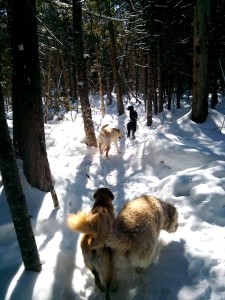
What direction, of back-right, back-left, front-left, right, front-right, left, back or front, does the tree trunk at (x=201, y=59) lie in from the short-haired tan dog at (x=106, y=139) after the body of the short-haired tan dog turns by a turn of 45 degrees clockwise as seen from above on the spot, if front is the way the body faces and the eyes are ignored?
front

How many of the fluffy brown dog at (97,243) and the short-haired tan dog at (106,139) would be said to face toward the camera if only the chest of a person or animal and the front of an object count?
0

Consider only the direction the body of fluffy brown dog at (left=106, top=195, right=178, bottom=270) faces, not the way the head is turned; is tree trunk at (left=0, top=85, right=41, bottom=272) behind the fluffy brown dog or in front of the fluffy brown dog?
behind

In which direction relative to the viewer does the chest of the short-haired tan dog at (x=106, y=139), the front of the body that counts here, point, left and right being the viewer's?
facing away from the viewer and to the right of the viewer

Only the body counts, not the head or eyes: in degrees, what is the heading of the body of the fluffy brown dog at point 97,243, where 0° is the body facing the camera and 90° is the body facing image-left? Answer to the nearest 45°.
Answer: approximately 180°

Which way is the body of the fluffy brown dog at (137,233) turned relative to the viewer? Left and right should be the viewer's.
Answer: facing away from the viewer and to the right of the viewer

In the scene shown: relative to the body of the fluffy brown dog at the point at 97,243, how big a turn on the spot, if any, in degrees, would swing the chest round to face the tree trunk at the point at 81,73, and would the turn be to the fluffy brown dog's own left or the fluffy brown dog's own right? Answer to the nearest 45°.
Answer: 0° — it already faces it

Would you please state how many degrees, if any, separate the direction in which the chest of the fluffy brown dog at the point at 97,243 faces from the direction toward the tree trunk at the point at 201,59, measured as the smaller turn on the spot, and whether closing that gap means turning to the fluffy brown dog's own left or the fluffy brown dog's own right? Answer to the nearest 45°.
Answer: approximately 45° to the fluffy brown dog's own right

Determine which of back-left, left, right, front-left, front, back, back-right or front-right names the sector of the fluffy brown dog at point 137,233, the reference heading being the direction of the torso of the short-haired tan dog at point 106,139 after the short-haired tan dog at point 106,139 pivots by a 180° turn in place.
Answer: front-left
